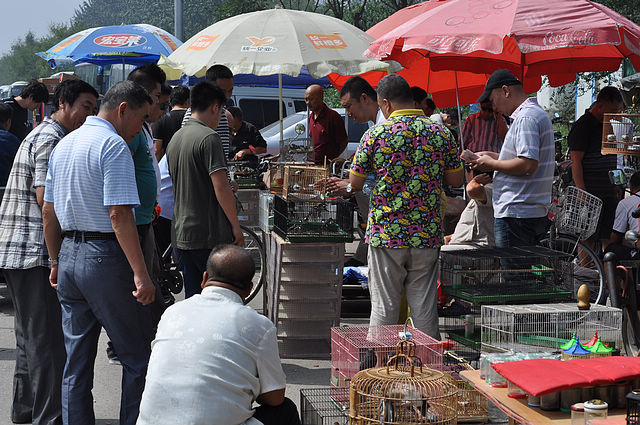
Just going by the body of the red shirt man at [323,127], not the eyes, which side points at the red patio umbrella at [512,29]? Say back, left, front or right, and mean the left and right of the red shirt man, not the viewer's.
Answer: left

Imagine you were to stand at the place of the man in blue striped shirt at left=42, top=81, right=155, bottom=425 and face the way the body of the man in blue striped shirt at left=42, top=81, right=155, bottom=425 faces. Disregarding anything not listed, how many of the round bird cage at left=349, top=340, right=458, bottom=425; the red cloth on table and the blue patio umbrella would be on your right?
2

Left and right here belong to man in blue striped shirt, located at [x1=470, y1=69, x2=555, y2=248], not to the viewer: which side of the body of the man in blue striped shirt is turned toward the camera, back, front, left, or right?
left

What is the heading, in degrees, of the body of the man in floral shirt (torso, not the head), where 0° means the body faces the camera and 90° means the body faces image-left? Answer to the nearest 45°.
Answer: approximately 180°

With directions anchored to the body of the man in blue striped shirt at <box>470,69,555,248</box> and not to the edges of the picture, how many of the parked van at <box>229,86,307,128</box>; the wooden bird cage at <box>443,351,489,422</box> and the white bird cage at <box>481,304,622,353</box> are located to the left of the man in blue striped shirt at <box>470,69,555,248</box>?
2

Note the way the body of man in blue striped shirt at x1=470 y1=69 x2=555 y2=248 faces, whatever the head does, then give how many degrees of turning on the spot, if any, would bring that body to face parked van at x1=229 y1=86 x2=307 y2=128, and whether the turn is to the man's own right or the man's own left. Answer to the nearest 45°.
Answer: approximately 45° to the man's own right

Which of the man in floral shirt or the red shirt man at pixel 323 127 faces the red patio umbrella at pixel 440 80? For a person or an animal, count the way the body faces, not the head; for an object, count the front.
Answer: the man in floral shirt

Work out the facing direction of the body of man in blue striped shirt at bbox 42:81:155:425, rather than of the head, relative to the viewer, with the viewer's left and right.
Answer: facing away from the viewer and to the right of the viewer

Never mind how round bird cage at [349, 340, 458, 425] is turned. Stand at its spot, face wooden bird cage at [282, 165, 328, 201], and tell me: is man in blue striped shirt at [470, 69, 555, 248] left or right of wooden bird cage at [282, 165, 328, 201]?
right
